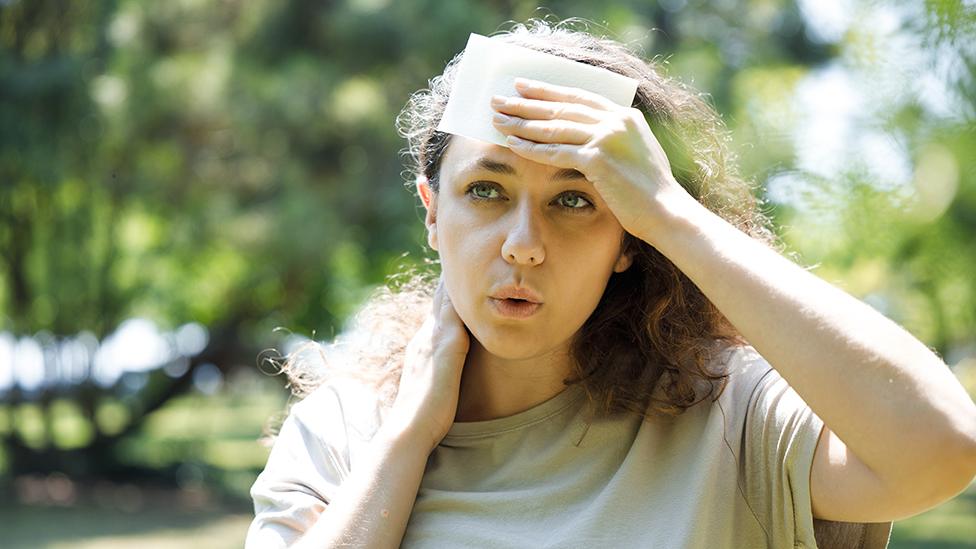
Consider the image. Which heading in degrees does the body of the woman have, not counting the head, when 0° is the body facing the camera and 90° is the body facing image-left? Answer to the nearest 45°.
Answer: approximately 0°
